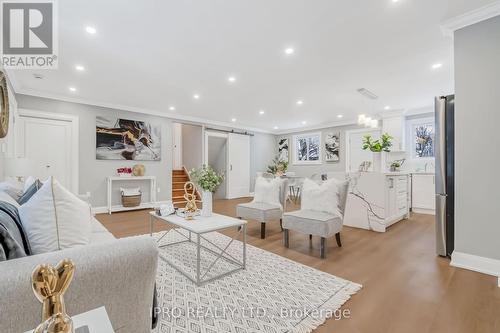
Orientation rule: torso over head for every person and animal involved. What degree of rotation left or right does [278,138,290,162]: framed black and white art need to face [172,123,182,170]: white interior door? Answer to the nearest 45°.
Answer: approximately 90° to its right

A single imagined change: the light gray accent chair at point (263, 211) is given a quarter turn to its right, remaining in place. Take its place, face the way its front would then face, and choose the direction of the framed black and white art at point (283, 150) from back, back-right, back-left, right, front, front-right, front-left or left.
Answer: front-right

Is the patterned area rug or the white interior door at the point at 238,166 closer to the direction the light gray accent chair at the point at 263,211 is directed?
the patterned area rug

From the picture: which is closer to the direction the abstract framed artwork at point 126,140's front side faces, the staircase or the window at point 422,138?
the window

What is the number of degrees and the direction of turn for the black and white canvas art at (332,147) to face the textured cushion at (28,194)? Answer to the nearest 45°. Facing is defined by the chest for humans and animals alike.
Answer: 0° — it already faces it

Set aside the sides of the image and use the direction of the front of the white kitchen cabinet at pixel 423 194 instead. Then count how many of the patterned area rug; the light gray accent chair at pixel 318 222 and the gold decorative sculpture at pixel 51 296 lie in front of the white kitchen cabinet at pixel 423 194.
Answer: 3

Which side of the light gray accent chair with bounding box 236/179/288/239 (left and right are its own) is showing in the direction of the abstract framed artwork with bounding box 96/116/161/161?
right

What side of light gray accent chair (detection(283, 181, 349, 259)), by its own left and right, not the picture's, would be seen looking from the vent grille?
back
